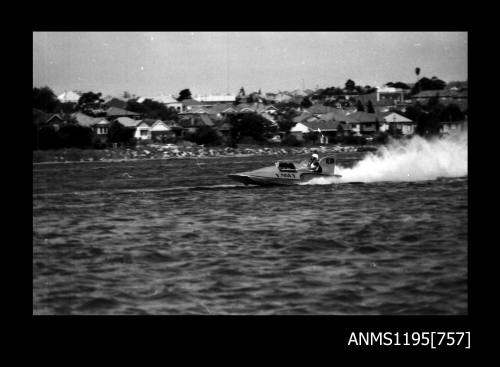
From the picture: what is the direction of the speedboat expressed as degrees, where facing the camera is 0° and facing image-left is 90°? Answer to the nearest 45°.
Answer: approximately 90°
